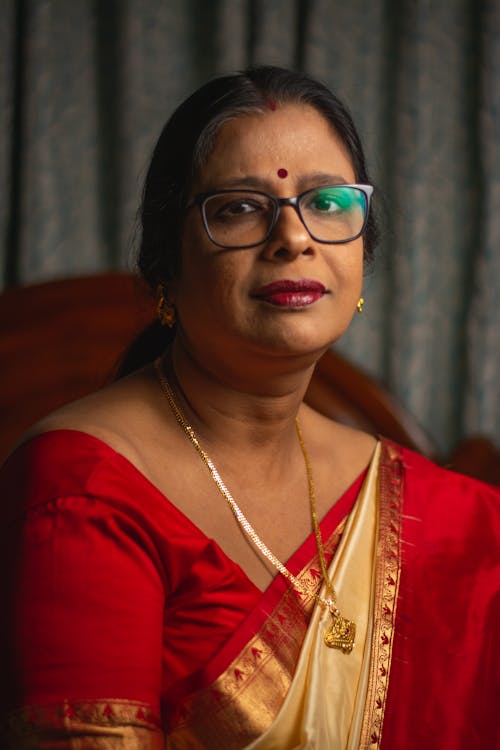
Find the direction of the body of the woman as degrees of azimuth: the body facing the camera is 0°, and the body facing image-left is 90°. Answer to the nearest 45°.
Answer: approximately 315°
